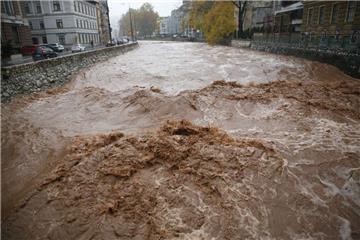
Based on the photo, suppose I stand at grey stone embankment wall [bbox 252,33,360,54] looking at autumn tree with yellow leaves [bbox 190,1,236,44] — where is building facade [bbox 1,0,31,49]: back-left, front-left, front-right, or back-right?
front-left

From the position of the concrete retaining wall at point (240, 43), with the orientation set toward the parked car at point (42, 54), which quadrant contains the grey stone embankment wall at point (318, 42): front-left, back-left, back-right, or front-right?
front-left

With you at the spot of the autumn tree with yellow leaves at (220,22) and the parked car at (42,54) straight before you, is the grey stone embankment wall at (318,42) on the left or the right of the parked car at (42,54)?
left

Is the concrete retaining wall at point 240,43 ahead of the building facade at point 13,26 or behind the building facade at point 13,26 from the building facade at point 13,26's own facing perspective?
ahead

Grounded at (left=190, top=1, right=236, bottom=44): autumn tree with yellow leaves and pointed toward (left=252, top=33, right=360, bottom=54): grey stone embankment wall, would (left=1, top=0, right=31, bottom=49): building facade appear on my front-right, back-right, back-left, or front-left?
front-right

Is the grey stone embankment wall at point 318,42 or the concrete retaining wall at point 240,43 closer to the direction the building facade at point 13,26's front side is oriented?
the grey stone embankment wall

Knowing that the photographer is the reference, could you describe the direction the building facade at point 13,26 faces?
facing the viewer and to the right of the viewer

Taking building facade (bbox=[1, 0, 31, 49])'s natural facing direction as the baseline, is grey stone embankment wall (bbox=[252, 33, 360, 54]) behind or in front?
in front

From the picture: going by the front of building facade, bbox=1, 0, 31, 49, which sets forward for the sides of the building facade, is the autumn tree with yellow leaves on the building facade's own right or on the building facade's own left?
on the building facade's own left
